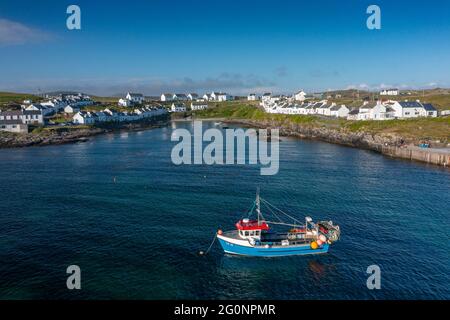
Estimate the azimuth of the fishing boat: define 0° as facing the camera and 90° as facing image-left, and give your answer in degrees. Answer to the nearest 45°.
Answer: approximately 90°
